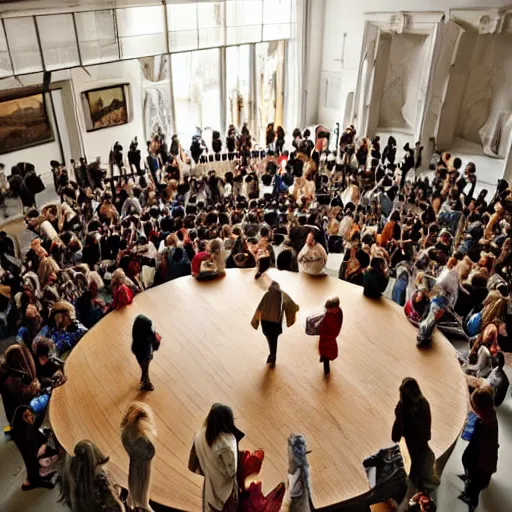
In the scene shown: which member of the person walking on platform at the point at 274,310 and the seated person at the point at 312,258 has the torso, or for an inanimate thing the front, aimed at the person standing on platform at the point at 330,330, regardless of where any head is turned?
the seated person

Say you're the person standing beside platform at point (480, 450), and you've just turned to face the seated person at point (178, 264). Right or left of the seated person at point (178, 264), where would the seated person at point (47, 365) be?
left

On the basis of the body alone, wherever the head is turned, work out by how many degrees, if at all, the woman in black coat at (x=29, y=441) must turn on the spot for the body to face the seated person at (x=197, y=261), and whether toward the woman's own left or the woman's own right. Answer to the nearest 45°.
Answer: approximately 90° to the woman's own left

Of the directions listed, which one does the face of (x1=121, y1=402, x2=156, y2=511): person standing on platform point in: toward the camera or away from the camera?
away from the camera

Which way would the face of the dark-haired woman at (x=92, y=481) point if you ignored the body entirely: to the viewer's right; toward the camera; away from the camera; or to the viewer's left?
away from the camera

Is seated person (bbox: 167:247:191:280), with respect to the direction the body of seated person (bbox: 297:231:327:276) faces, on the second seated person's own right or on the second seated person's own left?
on the second seated person's own right

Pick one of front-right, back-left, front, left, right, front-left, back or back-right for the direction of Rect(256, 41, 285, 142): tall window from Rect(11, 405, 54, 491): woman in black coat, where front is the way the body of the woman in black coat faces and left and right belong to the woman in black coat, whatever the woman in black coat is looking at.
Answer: left

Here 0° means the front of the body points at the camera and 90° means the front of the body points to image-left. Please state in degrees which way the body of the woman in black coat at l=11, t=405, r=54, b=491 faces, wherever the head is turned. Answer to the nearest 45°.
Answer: approximately 315°

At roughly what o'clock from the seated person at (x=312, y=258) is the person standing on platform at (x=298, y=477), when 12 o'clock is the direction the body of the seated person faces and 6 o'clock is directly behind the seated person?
The person standing on platform is roughly at 12 o'clock from the seated person.

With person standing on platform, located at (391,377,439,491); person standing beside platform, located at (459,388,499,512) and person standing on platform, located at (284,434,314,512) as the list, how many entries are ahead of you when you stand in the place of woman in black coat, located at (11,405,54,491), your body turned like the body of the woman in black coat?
3
